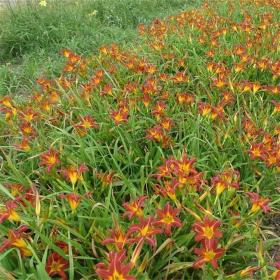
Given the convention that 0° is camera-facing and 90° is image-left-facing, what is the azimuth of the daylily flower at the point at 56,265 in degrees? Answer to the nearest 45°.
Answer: approximately 0°

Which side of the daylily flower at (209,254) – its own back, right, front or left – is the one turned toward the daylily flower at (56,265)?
right

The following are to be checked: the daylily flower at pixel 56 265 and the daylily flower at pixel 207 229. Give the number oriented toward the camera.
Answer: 2

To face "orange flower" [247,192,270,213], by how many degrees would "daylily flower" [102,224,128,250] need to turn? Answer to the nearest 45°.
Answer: approximately 135° to its left

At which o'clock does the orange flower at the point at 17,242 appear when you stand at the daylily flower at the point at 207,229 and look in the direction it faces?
The orange flower is roughly at 3 o'clock from the daylily flower.
